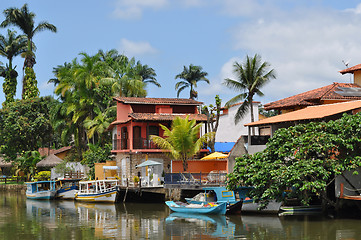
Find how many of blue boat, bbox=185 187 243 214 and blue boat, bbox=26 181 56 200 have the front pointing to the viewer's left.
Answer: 2

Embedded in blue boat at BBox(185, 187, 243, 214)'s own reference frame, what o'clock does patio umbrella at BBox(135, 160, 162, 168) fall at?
The patio umbrella is roughly at 2 o'clock from the blue boat.

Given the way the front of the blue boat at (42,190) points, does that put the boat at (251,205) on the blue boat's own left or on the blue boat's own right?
on the blue boat's own left

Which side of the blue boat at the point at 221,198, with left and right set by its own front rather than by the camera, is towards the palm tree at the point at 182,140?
right
